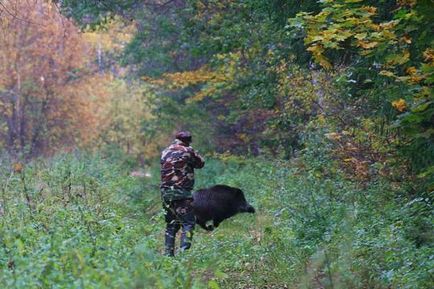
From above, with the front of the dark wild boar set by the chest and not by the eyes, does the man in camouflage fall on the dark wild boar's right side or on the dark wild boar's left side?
on the dark wild boar's right side

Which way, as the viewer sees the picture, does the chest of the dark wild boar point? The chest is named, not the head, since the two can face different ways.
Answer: to the viewer's right
